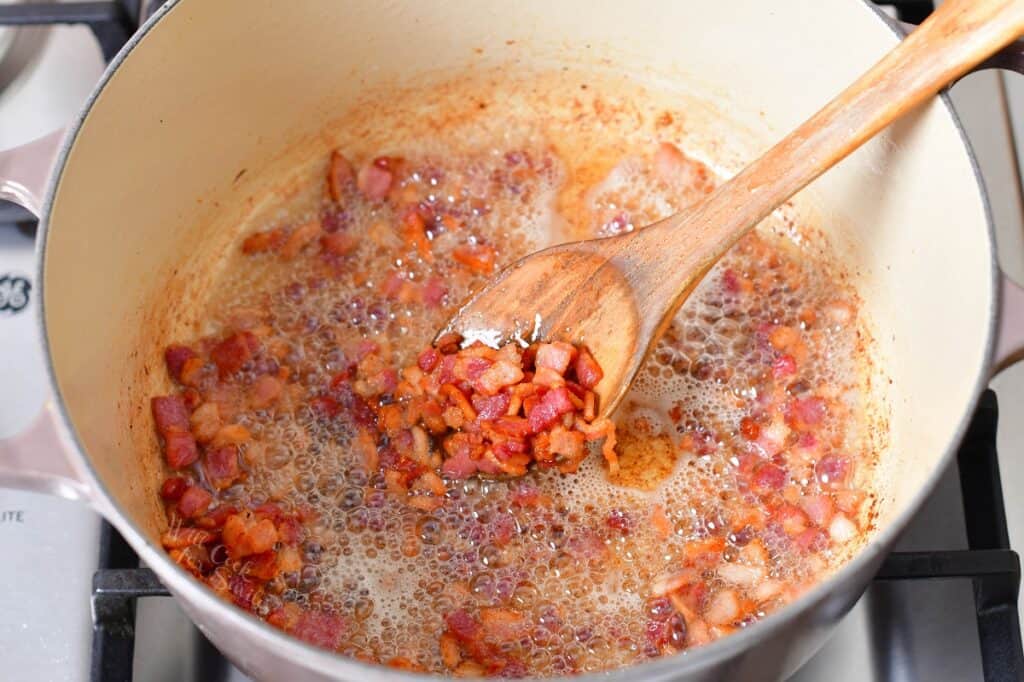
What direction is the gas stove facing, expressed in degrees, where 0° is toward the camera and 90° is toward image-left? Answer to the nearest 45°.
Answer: approximately 0°

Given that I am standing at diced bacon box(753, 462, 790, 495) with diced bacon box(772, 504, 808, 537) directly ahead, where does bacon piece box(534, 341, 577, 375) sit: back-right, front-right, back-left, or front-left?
back-right
